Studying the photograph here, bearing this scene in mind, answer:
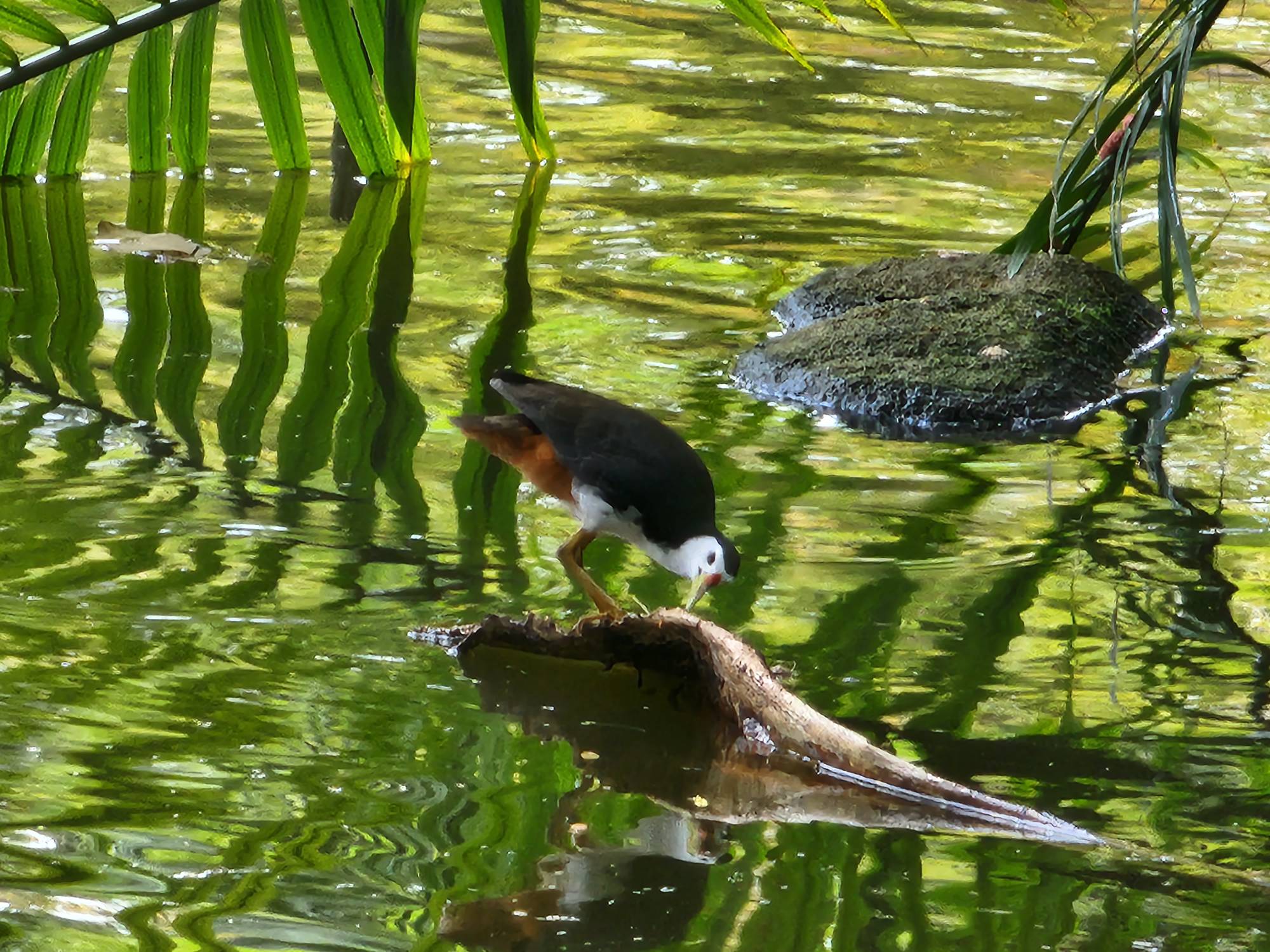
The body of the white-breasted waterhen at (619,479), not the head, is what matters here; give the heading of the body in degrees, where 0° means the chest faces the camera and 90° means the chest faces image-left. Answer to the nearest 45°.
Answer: approximately 270°

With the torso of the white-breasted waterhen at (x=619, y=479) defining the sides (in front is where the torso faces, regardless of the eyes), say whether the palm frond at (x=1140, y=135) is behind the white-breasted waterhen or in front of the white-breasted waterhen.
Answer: in front

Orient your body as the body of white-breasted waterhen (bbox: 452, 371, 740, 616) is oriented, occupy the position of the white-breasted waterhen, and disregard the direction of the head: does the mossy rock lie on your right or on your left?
on your left

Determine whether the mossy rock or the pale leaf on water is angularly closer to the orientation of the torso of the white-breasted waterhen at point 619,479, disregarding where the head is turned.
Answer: the mossy rock

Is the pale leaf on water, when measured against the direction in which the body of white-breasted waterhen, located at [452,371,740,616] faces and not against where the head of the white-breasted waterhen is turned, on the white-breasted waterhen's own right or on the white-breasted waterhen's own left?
on the white-breasted waterhen's own left
